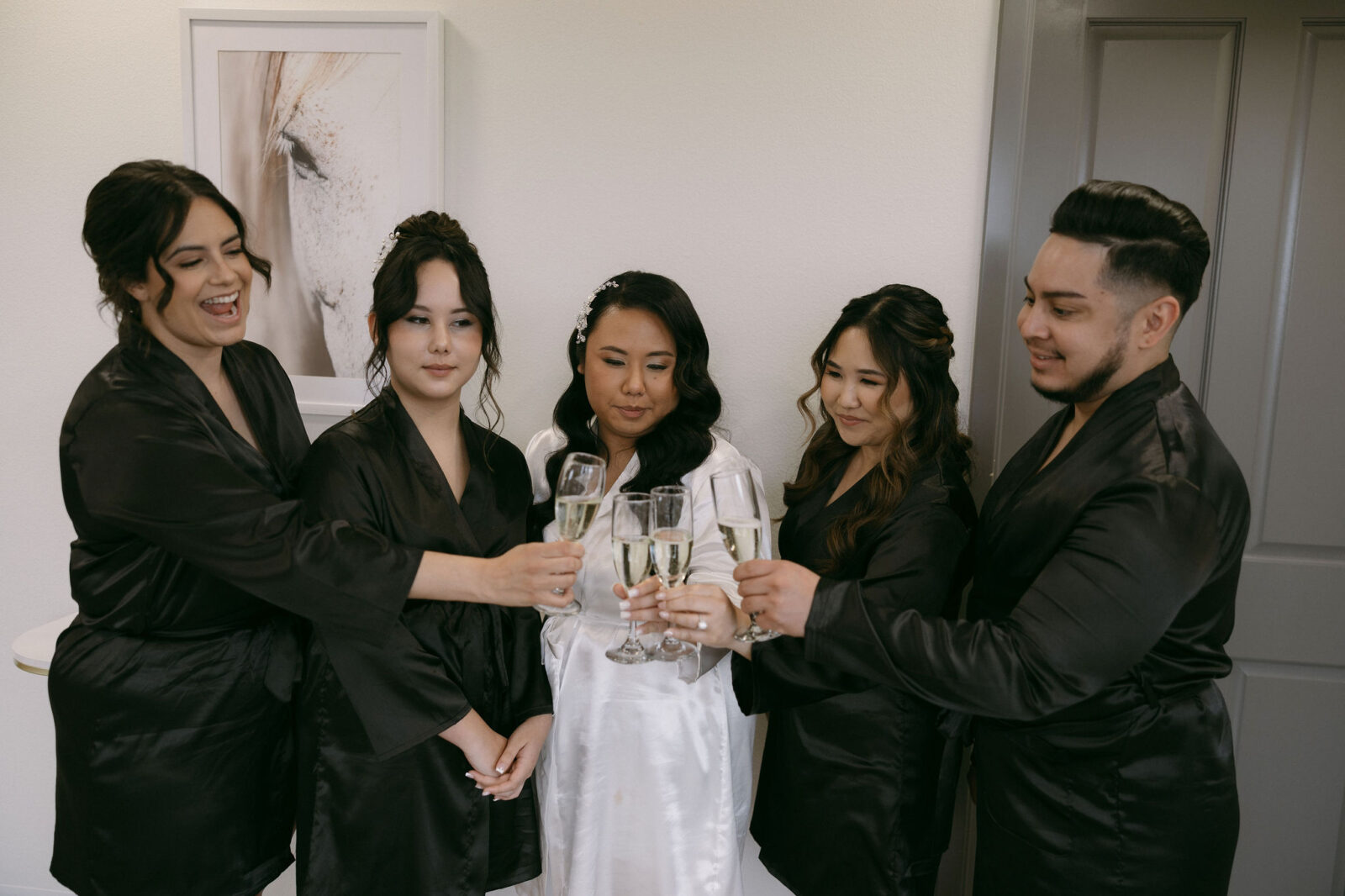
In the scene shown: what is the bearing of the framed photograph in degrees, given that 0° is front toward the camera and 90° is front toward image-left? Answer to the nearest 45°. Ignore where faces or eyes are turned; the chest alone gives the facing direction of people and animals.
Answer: approximately 0°

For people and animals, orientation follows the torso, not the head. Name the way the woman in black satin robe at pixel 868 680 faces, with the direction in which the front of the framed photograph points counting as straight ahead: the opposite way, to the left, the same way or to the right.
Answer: to the right

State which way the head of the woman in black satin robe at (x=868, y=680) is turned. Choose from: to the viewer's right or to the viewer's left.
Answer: to the viewer's left

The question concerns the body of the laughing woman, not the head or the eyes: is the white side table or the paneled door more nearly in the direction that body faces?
the paneled door

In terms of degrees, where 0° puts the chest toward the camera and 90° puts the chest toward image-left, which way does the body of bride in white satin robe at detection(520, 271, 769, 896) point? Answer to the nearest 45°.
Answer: approximately 0°

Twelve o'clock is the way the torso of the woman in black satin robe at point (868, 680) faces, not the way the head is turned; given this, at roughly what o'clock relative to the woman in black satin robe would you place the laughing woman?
The laughing woman is roughly at 1 o'clock from the woman in black satin robe.

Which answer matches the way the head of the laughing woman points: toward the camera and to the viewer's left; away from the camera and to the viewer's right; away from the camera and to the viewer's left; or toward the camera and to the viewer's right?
toward the camera and to the viewer's right

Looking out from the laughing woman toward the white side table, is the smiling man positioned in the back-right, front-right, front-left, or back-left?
back-right

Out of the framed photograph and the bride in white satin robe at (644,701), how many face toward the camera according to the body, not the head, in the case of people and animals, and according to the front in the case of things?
2
